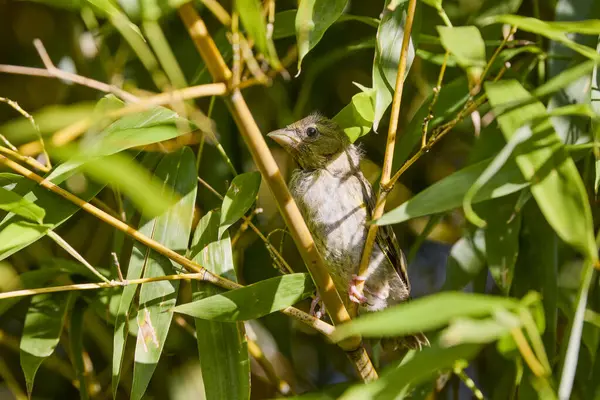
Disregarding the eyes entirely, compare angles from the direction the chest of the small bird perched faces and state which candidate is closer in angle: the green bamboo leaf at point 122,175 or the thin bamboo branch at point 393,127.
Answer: the green bamboo leaf

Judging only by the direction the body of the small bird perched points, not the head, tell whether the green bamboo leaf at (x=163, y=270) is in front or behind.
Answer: in front

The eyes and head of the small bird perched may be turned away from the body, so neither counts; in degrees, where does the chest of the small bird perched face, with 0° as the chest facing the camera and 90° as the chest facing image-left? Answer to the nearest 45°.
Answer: approximately 45°

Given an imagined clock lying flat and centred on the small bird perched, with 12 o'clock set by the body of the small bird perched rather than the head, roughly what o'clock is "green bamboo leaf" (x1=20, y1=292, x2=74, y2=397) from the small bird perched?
The green bamboo leaf is roughly at 1 o'clock from the small bird perched.

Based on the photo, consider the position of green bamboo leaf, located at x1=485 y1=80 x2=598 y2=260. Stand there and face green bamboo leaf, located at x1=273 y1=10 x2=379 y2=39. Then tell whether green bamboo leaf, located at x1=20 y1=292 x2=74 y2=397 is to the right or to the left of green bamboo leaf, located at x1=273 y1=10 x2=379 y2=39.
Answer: left

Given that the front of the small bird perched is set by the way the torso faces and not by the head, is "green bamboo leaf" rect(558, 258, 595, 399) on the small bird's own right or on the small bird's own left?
on the small bird's own left

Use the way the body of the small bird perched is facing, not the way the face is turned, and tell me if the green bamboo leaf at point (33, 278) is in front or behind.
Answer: in front

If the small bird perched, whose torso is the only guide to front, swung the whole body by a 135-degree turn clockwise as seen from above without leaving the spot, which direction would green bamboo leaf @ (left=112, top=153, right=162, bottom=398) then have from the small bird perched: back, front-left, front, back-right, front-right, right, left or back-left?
back-left
